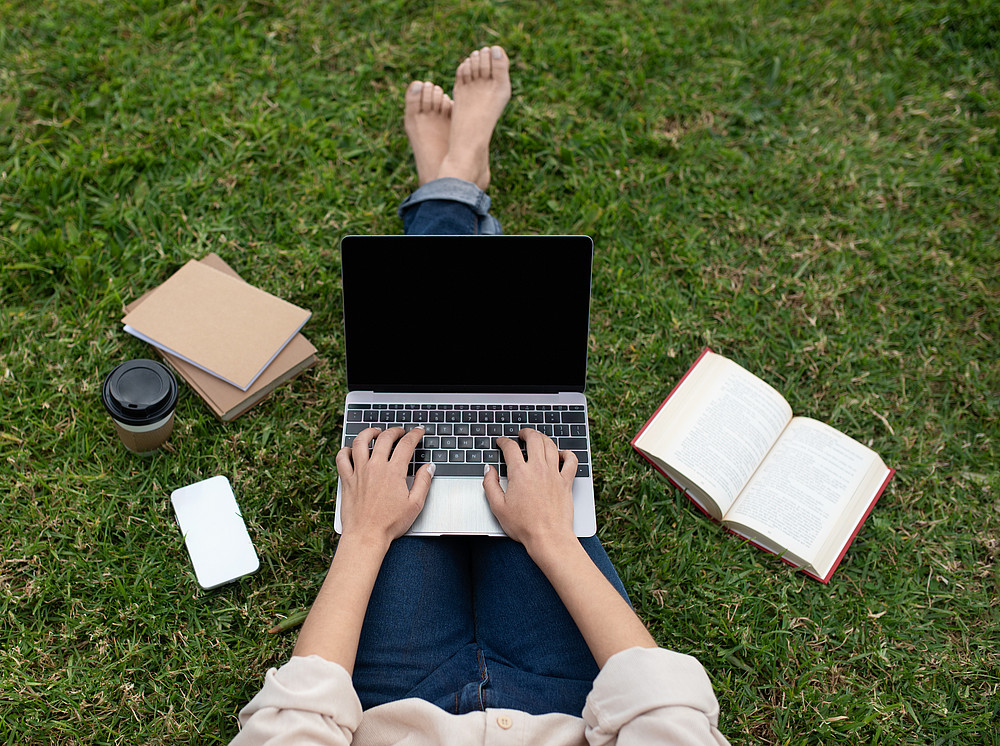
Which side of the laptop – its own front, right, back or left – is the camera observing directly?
front
